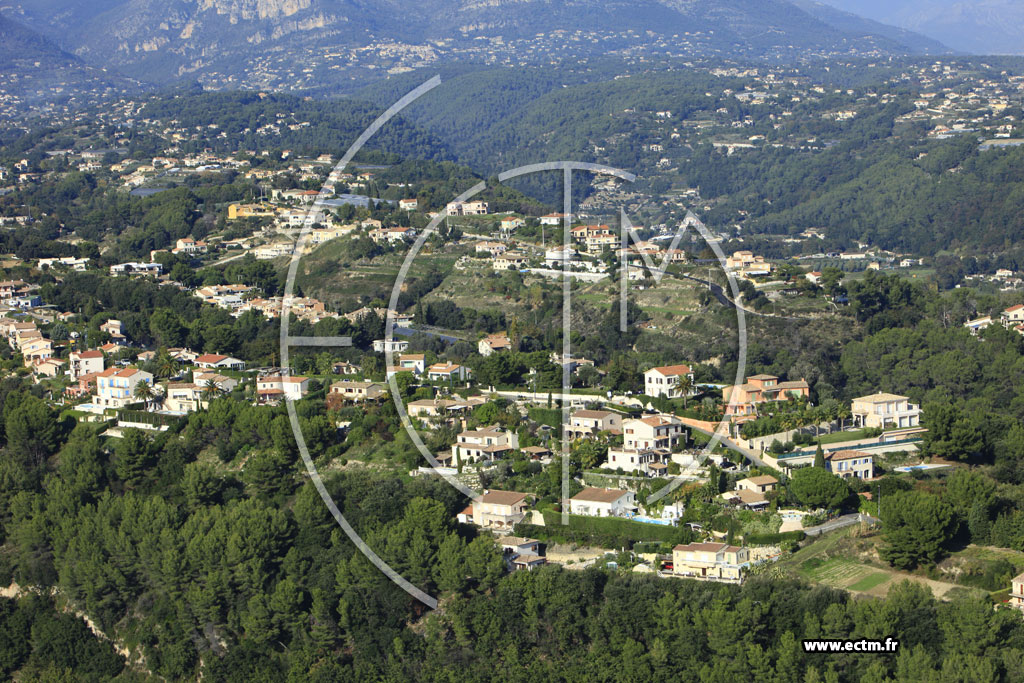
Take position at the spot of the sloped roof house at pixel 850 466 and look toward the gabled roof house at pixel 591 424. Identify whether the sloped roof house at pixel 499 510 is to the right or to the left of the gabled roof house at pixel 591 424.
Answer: left

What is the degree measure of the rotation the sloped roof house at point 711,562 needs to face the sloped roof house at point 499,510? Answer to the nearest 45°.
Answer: approximately 135° to its right

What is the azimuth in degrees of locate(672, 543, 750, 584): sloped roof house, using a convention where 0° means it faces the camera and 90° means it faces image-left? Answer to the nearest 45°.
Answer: approximately 0°

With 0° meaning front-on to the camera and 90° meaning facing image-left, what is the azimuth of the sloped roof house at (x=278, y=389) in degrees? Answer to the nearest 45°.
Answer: approximately 0°

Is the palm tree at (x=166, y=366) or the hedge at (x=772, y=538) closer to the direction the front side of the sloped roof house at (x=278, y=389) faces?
the hedge

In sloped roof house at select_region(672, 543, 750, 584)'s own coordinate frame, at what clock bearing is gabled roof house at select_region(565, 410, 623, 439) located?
gabled roof house at select_region(565, 410, 623, 439) is roughly at 5 o'clock from sloped roof house at select_region(672, 543, 750, 584).

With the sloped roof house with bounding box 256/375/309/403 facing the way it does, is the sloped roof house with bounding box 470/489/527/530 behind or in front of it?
in front

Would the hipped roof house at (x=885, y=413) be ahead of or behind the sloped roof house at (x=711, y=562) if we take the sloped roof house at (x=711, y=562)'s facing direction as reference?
behind

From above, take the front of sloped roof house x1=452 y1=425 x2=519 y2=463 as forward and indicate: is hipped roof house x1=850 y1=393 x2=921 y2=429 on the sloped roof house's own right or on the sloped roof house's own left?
on the sloped roof house's own left

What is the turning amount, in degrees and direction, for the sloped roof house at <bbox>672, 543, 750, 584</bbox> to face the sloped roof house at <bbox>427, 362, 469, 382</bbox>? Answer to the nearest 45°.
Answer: approximately 135° to its right

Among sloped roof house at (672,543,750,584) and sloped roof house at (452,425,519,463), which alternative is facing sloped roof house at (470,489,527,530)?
sloped roof house at (452,425,519,463)

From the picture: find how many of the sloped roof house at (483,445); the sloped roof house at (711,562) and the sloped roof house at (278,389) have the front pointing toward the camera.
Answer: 3
